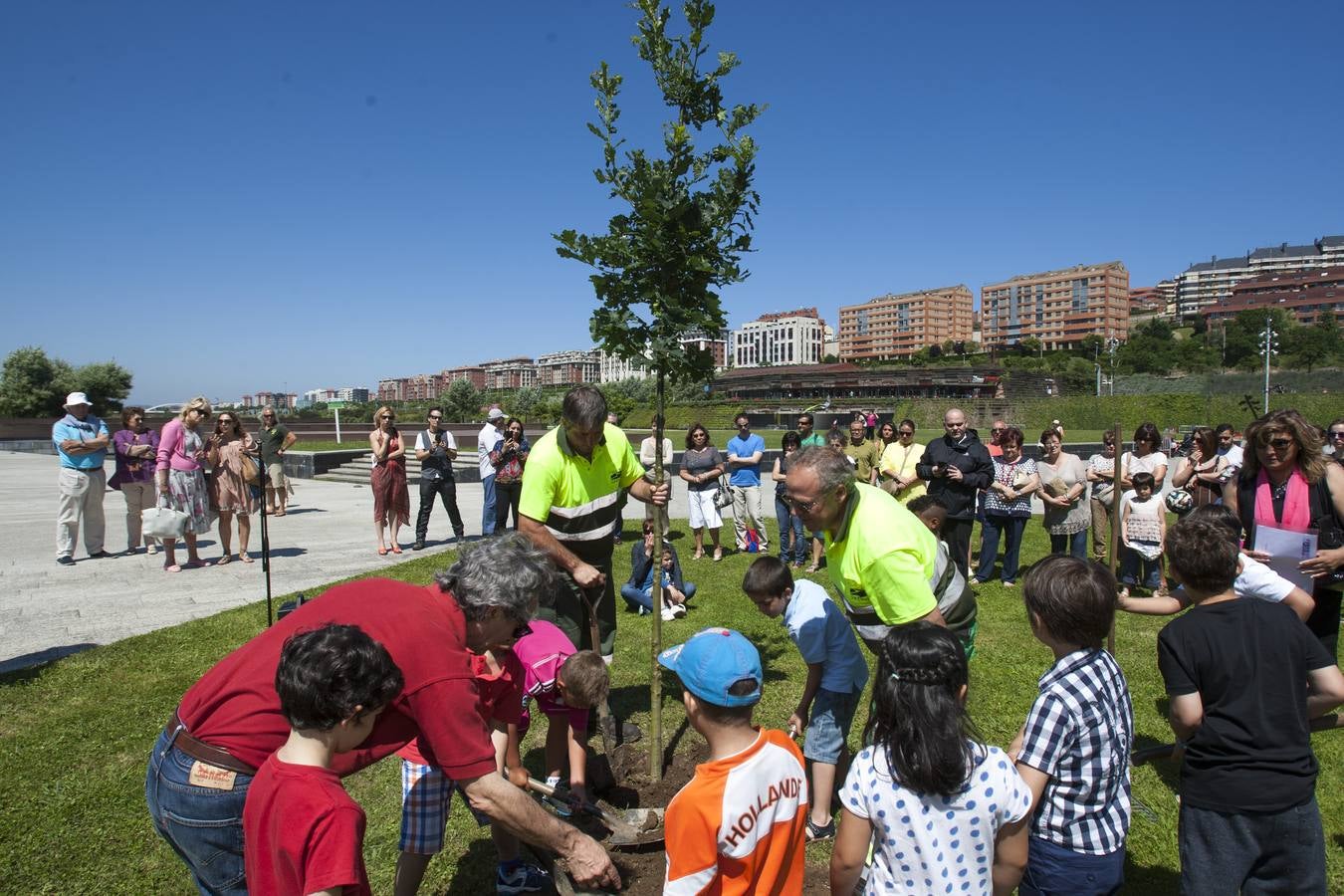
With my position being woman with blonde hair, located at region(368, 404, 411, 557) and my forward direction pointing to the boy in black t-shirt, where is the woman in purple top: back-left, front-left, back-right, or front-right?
back-right

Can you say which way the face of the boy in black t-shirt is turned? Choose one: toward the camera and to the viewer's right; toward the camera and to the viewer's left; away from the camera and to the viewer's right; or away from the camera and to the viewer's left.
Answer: away from the camera and to the viewer's left

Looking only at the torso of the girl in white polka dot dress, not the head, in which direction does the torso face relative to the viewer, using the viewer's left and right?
facing away from the viewer

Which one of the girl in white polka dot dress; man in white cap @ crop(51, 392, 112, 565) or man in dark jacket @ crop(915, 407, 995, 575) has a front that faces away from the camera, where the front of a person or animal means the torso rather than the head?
the girl in white polka dot dress

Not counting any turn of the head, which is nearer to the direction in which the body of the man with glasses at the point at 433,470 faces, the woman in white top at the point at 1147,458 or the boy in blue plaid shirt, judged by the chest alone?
the boy in blue plaid shirt

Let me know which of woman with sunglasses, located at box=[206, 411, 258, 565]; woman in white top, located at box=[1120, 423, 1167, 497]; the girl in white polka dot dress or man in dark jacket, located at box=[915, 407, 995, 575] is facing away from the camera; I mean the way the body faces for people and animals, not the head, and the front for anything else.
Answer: the girl in white polka dot dress

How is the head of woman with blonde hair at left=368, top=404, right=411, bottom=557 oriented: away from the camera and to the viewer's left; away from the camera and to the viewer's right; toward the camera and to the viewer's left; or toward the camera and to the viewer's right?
toward the camera and to the viewer's right

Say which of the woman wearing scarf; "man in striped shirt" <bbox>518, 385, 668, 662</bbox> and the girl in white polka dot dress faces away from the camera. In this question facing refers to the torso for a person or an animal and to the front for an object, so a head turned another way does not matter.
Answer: the girl in white polka dot dress

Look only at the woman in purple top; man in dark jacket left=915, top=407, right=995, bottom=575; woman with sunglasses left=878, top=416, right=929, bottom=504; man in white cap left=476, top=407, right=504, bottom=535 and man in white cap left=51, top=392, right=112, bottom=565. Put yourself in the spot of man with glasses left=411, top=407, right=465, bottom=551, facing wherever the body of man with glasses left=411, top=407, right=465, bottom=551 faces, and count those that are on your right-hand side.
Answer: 2

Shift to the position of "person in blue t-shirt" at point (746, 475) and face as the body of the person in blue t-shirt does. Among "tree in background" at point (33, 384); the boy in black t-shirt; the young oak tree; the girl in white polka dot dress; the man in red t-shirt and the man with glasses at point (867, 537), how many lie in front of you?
5

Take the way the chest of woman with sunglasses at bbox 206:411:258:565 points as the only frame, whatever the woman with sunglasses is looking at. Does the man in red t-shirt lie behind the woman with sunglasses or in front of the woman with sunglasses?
in front

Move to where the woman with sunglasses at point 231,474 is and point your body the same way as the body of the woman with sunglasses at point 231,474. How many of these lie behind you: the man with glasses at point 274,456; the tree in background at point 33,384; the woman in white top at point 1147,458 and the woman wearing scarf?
2

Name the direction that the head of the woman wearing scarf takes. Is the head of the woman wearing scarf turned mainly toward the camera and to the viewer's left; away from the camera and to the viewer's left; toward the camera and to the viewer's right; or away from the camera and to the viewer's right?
toward the camera and to the viewer's left

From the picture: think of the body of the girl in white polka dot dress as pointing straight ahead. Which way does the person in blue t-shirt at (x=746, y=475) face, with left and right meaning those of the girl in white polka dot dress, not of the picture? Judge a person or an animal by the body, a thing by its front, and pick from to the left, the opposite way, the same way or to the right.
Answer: the opposite way

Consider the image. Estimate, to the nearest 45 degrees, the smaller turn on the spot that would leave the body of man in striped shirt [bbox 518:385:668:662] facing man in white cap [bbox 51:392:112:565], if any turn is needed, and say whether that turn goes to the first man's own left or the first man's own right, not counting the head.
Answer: approximately 180°
